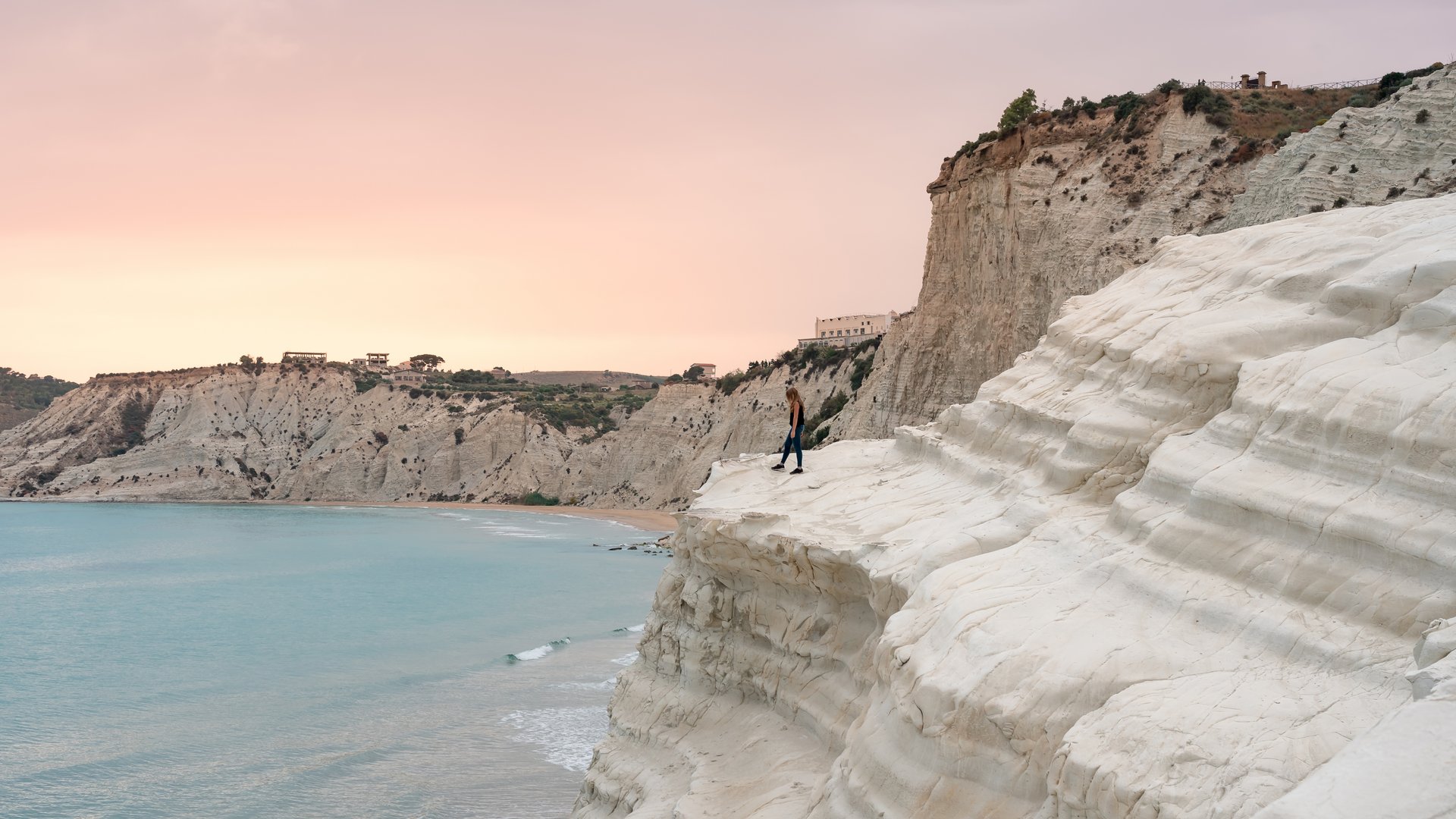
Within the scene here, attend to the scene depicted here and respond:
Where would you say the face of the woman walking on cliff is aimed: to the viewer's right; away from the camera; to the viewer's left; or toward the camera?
to the viewer's left

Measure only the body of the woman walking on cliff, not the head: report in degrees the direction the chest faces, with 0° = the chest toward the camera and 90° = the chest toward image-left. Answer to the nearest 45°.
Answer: approximately 90°

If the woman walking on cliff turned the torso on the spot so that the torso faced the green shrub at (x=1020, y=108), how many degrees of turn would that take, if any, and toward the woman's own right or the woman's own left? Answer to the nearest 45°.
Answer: approximately 90° to the woman's own right

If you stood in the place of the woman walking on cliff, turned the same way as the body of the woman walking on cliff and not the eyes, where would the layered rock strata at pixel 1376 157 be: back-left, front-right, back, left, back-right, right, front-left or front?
back-right
